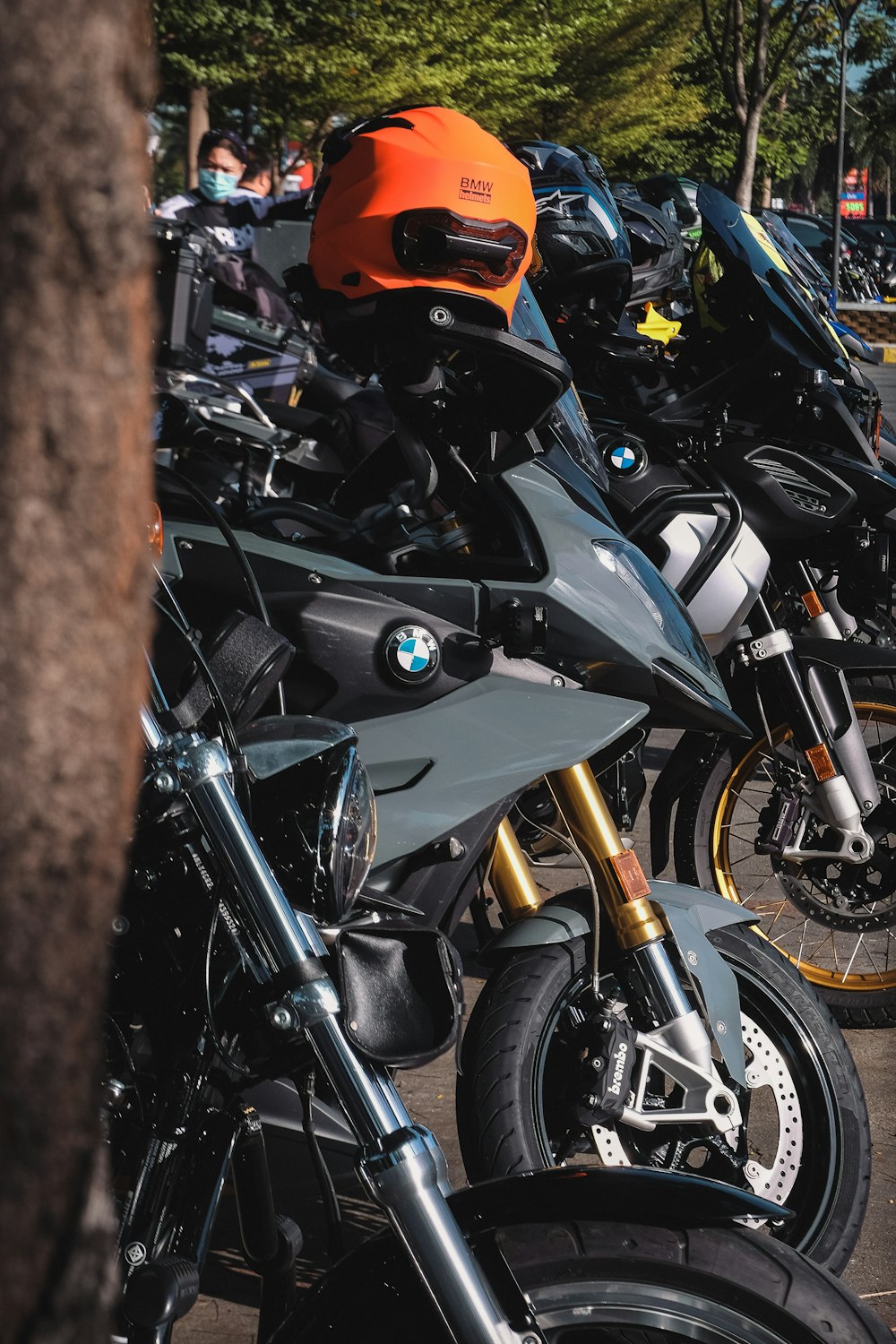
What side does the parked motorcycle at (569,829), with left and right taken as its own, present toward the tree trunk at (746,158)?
left

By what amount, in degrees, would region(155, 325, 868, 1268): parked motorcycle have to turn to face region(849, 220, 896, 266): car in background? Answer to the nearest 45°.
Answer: approximately 90° to its left

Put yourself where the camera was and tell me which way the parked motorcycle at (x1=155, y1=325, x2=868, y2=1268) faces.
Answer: facing to the right of the viewer

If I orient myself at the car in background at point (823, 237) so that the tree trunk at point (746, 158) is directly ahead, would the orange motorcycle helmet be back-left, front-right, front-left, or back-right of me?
back-left

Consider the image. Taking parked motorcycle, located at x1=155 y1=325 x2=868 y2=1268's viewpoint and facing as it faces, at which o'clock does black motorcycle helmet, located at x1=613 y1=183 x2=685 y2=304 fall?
The black motorcycle helmet is roughly at 9 o'clock from the parked motorcycle.
